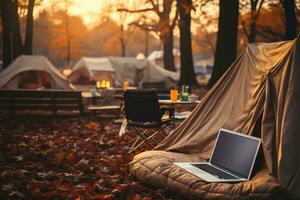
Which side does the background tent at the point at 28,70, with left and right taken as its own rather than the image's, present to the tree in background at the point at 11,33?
back

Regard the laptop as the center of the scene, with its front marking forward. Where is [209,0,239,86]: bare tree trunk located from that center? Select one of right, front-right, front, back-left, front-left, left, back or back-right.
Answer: back-right

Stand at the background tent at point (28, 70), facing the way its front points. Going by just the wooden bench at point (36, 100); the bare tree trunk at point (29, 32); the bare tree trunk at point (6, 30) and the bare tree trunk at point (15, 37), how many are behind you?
3

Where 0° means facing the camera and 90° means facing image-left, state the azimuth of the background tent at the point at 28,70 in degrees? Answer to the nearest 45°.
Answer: approximately 0°

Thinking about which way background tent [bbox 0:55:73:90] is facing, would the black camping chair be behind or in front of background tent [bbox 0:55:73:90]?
in front

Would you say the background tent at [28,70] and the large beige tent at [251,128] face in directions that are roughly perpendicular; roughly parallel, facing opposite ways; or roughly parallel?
roughly perpendicular

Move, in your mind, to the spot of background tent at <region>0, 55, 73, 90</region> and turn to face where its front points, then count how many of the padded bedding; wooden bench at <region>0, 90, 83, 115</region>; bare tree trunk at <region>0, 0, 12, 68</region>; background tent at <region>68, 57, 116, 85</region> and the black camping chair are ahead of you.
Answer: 3

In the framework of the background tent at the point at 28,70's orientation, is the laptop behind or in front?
in front

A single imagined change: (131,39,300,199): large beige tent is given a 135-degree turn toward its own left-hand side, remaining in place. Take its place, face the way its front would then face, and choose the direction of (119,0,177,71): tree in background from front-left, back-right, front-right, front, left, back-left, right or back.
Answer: left

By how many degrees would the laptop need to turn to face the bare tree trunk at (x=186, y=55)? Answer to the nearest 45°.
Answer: approximately 135° to its right

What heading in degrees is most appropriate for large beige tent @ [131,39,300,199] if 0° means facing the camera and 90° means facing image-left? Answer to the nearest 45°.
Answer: approximately 45°
